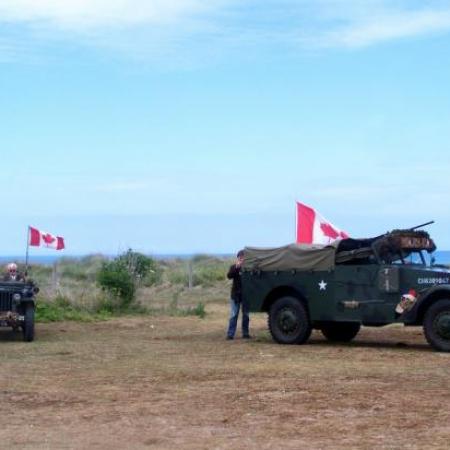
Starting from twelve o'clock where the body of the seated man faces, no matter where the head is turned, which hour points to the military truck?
The military truck is roughly at 10 o'clock from the seated man.

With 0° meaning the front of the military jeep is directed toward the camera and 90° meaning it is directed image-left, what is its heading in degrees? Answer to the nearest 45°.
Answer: approximately 0°

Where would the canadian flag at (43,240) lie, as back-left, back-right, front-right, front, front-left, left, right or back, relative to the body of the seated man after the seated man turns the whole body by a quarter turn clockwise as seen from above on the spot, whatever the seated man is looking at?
right

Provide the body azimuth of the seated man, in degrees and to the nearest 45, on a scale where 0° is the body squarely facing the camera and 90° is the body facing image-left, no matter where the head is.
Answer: approximately 0°

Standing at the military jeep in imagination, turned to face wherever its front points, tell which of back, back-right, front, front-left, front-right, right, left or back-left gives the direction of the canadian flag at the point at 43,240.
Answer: back

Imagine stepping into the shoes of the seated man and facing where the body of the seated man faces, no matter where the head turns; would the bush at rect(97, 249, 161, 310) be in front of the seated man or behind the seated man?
behind

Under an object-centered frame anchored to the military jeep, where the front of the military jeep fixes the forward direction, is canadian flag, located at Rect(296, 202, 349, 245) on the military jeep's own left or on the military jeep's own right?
on the military jeep's own left

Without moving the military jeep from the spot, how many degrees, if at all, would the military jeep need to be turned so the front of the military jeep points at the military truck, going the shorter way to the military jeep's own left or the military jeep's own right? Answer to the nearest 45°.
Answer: approximately 45° to the military jeep's own left

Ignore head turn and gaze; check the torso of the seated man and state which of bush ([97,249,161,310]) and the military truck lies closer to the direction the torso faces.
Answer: the military truck

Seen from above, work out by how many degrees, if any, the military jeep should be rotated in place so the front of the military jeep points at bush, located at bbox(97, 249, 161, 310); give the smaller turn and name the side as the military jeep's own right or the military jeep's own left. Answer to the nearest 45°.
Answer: approximately 180°

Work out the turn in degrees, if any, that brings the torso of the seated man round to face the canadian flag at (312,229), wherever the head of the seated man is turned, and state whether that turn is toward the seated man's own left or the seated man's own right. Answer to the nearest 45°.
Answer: approximately 90° to the seated man's own left
